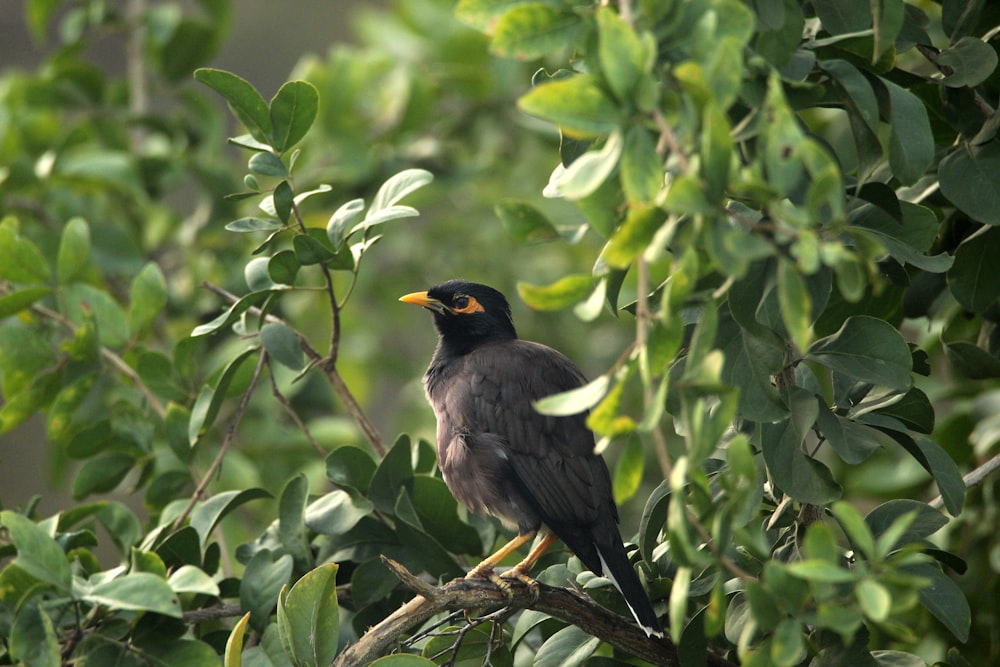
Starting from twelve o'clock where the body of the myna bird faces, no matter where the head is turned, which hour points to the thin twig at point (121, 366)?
The thin twig is roughly at 1 o'clock from the myna bird.

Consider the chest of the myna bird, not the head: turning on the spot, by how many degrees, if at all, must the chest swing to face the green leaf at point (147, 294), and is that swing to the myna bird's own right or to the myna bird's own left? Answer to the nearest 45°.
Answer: approximately 45° to the myna bird's own right

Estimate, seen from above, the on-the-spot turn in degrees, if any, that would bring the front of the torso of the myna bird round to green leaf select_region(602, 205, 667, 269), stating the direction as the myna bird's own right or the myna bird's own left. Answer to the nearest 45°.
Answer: approximately 90° to the myna bird's own left

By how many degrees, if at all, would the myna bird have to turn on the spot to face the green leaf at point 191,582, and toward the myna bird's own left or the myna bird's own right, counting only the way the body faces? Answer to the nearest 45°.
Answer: approximately 45° to the myna bird's own left

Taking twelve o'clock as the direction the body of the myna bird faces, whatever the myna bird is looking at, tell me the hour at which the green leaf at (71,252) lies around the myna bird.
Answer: The green leaf is roughly at 1 o'clock from the myna bird.

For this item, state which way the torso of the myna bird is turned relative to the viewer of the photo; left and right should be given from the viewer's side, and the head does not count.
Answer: facing to the left of the viewer

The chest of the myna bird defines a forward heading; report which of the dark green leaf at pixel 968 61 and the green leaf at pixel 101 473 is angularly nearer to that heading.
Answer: the green leaf
